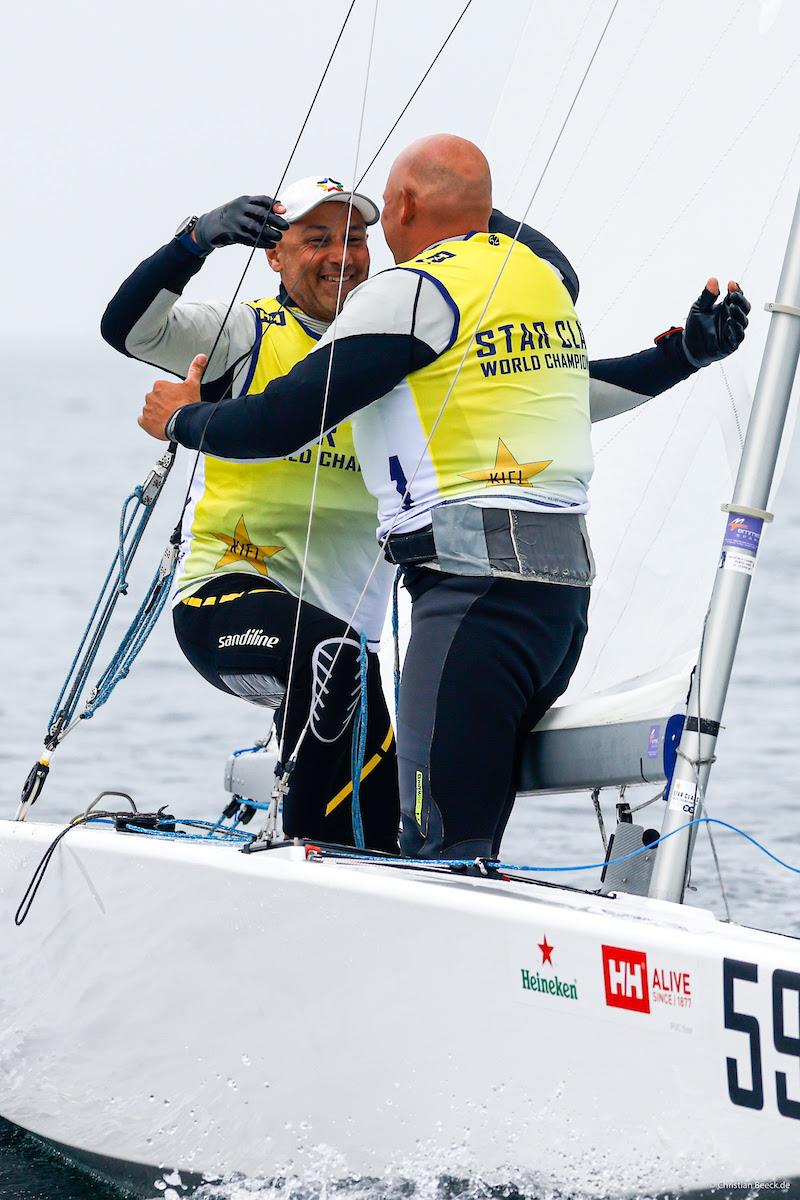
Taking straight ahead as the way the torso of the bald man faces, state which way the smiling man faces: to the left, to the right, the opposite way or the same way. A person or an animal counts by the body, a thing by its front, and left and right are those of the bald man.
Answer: the opposite way

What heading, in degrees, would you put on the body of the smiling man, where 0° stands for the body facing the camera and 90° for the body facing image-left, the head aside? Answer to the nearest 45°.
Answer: approximately 315°

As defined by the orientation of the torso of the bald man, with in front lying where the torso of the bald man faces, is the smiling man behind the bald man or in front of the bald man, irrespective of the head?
in front

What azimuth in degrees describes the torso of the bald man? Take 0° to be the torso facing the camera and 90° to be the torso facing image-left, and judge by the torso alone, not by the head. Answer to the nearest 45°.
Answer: approximately 135°

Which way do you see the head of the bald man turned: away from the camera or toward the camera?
away from the camera

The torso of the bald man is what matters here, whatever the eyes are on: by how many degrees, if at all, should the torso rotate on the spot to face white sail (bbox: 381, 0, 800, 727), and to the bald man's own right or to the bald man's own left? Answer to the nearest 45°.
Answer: approximately 90° to the bald man's own right

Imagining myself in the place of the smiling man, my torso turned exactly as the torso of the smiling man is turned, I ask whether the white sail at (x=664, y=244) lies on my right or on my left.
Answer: on my left
